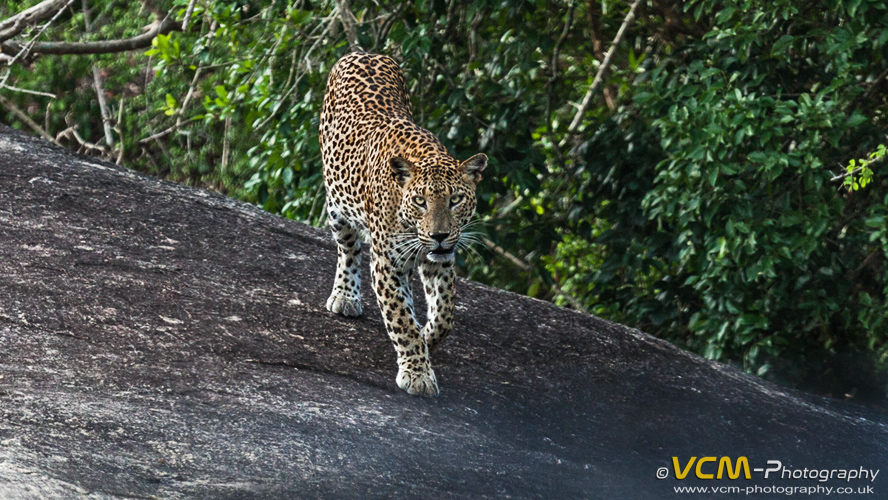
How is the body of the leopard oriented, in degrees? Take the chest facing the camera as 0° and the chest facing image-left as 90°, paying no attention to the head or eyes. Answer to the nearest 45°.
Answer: approximately 315°
